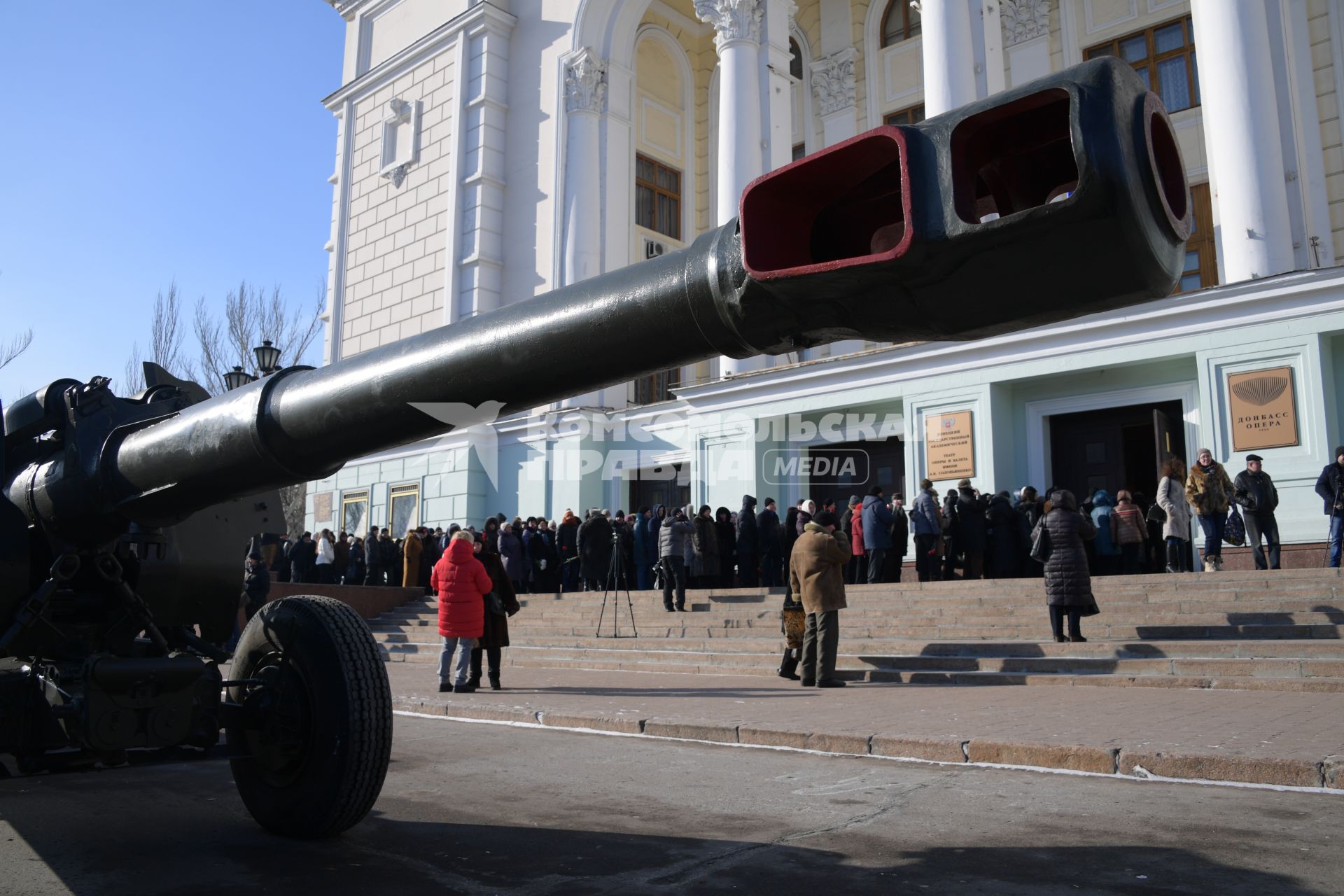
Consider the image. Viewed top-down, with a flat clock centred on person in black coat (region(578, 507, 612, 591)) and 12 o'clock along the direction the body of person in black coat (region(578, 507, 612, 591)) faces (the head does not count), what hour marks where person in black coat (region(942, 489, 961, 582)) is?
person in black coat (region(942, 489, 961, 582)) is roughly at 4 o'clock from person in black coat (region(578, 507, 612, 591)).

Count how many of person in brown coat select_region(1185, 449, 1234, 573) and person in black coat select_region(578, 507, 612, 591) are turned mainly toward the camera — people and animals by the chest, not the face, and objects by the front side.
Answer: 1

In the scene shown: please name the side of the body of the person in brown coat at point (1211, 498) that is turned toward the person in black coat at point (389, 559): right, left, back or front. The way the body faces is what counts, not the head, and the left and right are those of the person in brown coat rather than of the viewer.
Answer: right

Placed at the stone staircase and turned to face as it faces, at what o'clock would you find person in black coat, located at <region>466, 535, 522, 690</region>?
The person in black coat is roughly at 1 o'clock from the stone staircase.

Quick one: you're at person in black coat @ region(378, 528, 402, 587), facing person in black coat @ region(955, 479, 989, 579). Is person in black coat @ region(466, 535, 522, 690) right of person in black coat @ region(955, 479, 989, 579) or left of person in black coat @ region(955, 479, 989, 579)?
right

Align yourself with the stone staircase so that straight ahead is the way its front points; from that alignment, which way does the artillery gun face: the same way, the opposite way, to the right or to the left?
to the left

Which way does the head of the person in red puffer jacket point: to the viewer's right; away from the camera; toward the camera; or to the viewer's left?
away from the camera

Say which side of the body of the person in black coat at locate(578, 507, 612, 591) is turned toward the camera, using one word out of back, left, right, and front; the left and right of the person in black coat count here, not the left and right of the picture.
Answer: back

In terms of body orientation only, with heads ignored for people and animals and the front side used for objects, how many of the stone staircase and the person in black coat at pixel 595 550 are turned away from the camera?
1

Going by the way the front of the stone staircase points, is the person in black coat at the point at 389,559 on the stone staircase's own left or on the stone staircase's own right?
on the stone staircase's own right
